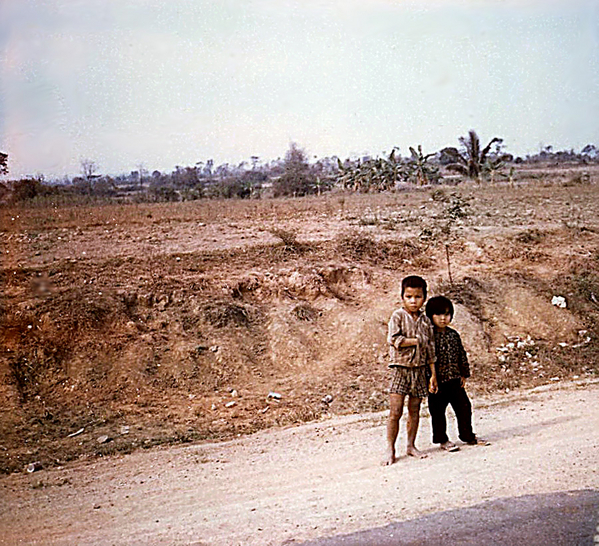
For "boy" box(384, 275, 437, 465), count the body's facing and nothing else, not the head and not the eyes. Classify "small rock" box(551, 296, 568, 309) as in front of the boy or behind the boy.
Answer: behind

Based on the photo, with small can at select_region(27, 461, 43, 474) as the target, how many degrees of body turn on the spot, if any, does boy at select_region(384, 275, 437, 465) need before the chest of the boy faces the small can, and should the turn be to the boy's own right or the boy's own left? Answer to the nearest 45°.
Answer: approximately 90° to the boy's own right

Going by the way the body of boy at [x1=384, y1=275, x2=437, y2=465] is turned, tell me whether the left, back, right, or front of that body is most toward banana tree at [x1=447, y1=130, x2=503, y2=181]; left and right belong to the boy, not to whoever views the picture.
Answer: back

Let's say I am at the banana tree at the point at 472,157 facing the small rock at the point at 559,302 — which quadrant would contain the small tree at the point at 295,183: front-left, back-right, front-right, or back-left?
front-right

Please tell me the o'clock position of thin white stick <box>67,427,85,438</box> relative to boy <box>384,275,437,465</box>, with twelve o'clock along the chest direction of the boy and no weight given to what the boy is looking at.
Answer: The thin white stick is roughly at 4 o'clock from the boy.

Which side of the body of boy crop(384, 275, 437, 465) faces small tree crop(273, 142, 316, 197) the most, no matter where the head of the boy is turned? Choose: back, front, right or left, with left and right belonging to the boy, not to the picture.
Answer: back

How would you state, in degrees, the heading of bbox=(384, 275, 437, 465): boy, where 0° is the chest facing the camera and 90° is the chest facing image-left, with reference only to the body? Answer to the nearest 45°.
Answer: approximately 0°

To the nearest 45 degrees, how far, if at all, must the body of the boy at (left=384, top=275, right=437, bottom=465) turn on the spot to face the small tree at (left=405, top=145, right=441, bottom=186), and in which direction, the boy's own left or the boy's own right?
approximately 180°

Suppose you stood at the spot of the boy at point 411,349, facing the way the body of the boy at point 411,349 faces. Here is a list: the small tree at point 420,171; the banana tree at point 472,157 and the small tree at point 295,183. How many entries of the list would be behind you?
3
